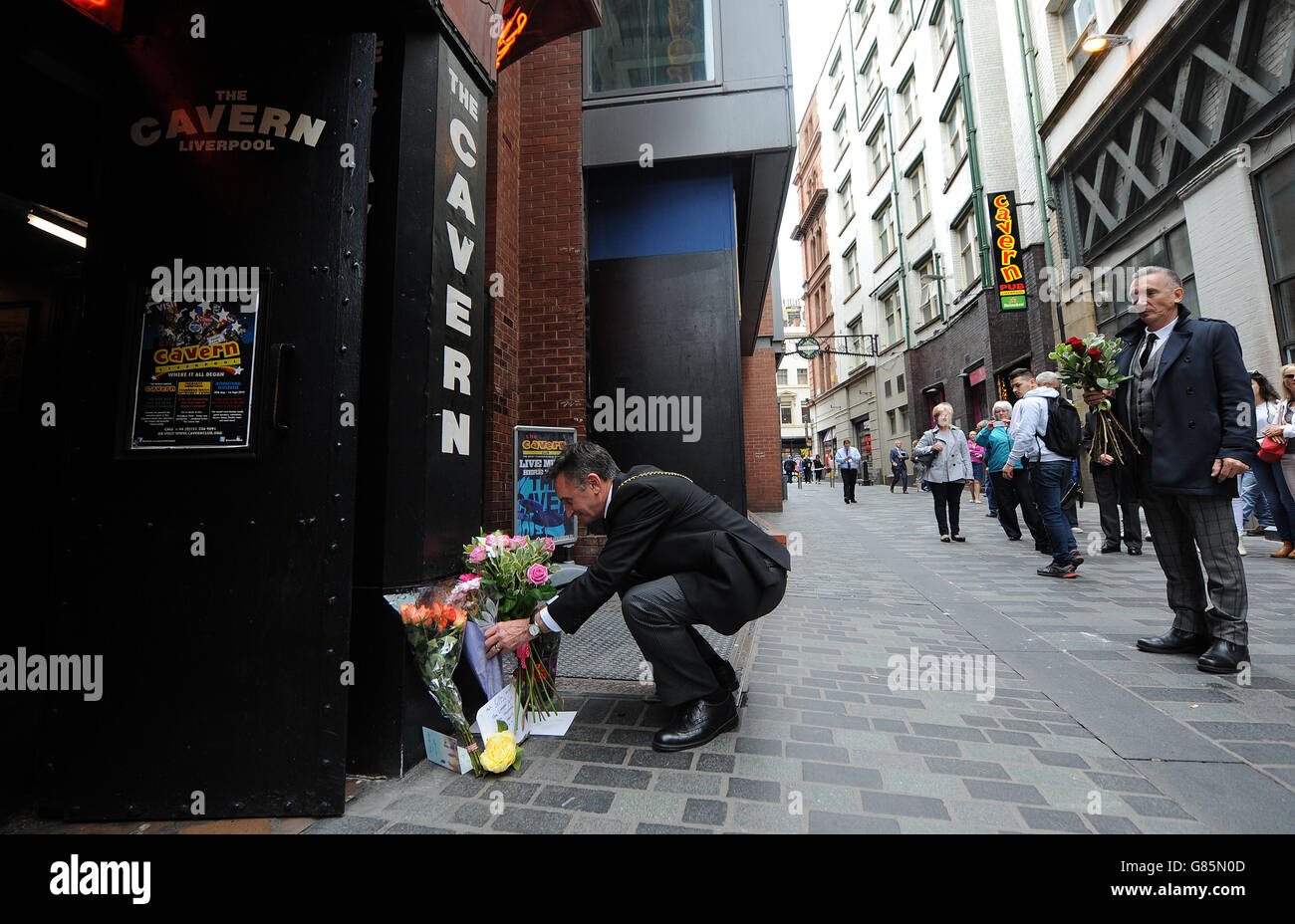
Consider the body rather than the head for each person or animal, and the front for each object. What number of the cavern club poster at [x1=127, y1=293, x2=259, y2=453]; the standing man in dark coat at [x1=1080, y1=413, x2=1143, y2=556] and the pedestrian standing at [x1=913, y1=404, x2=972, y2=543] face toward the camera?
3

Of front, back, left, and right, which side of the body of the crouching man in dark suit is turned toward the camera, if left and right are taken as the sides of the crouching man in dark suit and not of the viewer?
left

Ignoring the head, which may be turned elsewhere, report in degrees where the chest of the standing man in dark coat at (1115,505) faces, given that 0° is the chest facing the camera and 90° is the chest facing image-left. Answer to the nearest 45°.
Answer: approximately 0°

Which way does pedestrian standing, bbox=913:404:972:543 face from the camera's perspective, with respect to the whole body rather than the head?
toward the camera

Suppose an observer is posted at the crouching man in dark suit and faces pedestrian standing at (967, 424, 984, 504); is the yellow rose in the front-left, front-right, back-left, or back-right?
back-left

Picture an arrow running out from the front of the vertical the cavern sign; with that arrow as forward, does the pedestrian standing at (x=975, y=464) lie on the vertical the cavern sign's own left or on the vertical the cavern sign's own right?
on the vertical the cavern sign's own left

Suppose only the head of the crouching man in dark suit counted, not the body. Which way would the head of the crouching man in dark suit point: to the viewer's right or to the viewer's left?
to the viewer's left

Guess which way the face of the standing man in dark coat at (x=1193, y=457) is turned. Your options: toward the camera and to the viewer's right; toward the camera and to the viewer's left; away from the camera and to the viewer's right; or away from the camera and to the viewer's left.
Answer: toward the camera and to the viewer's left

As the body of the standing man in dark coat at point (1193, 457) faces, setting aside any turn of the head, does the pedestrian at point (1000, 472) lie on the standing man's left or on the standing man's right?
on the standing man's right

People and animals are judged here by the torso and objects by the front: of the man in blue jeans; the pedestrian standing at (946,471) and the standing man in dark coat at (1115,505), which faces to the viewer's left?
the man in blue jeans

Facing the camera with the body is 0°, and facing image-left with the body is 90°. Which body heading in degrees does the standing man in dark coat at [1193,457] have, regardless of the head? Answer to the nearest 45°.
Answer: approximately 45°

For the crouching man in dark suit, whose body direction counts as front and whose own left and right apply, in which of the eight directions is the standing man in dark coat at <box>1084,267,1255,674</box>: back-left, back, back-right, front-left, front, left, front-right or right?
back
